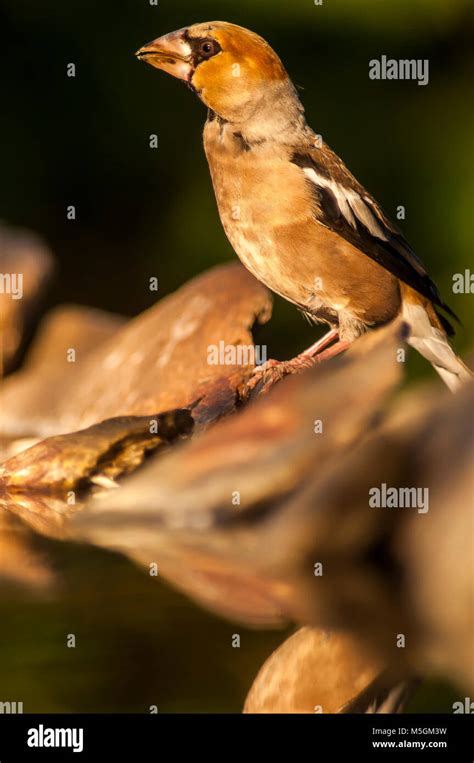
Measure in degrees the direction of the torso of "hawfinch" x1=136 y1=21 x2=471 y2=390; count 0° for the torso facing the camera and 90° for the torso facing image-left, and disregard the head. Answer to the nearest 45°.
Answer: approximately 90°
